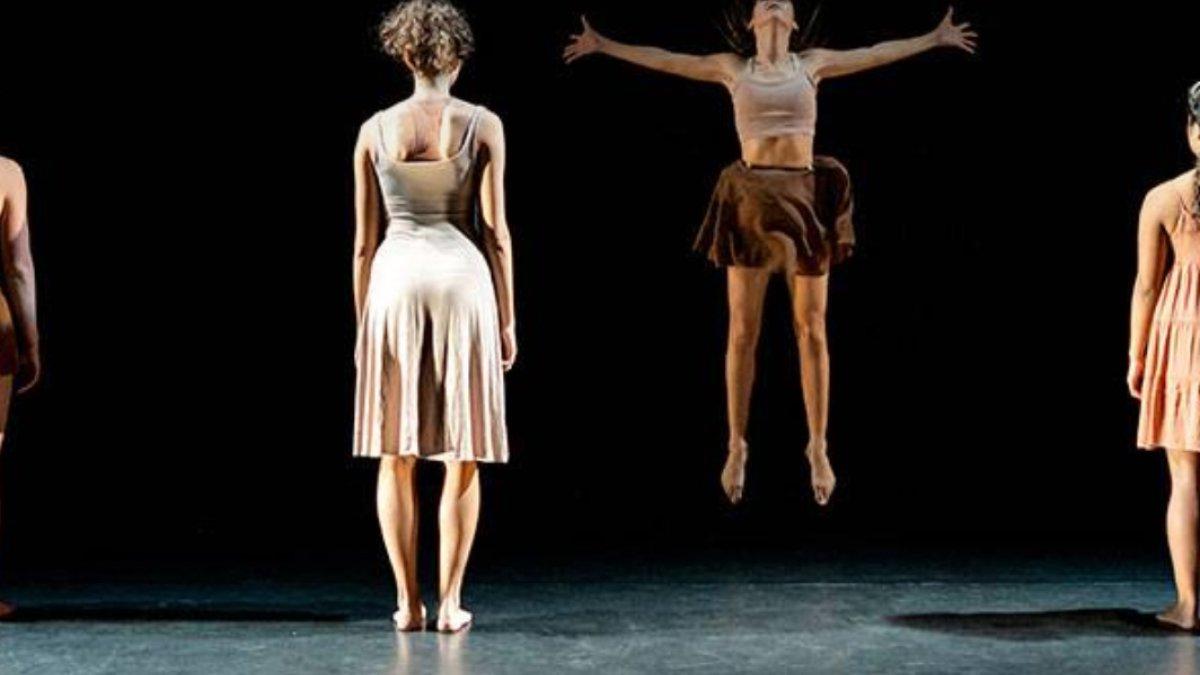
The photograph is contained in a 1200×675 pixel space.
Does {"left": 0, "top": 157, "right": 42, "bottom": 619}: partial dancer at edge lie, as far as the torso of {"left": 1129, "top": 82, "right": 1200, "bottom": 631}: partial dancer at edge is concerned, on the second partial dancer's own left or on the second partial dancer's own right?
on the second partial dancer's own left

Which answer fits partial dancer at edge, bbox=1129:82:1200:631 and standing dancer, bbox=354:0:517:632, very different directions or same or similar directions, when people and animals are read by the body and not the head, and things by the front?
same or similar directions

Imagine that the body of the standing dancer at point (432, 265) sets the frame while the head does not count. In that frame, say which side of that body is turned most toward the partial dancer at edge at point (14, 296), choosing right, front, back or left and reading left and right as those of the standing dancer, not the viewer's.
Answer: left

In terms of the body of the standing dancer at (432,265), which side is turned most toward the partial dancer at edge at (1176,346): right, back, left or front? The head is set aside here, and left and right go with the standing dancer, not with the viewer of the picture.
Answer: right

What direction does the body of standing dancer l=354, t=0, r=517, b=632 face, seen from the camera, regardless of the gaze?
away from the camera

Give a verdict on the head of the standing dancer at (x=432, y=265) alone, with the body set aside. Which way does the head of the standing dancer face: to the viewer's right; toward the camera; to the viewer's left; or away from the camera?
away from the camera

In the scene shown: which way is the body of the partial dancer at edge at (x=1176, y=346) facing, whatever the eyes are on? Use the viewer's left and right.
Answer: facing away from the viewer

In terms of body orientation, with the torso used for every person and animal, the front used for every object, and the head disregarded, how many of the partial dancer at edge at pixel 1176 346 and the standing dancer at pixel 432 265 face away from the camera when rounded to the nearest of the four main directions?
2
